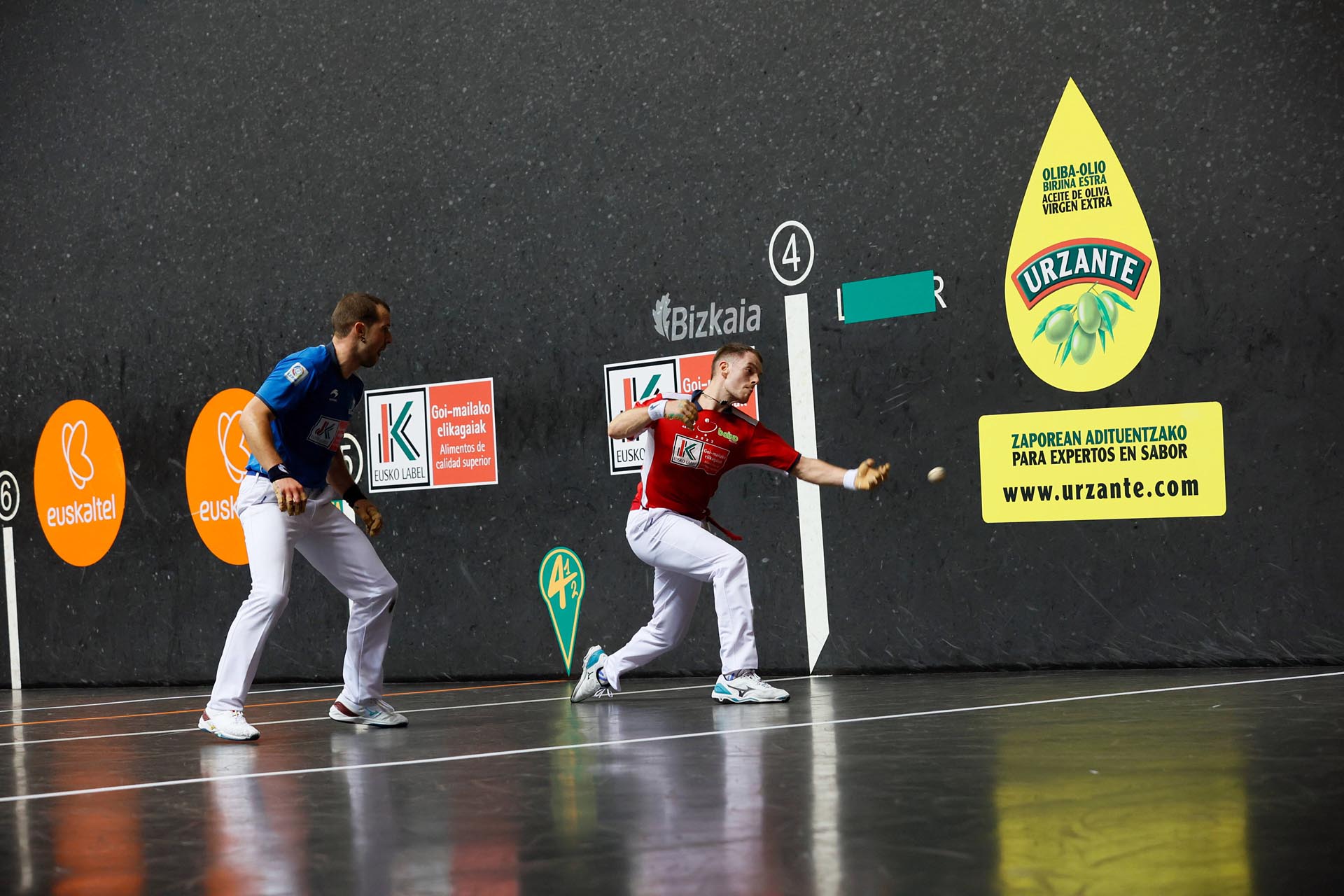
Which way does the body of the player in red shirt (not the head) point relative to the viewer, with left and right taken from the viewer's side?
facing the viewer and to the right of the viewer

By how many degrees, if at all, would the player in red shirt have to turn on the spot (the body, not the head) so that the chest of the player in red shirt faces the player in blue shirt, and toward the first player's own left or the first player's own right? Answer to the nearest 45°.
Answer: approximately 90° to the first player's own right

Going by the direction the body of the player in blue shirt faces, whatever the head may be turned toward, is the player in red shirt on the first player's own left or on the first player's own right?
on the first player's own left

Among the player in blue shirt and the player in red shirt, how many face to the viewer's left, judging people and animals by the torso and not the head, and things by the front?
0

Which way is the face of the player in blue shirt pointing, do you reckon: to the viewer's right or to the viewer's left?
to the viewer's right
